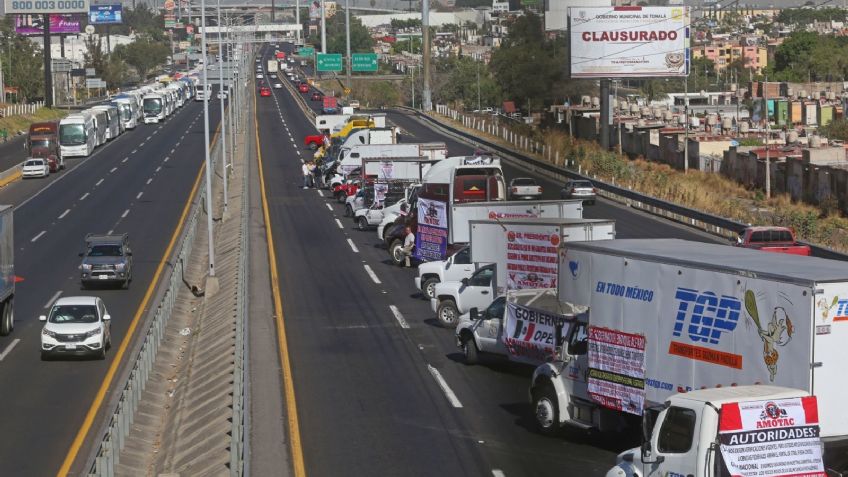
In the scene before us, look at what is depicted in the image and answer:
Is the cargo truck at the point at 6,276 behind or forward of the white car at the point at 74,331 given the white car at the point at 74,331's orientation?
behind

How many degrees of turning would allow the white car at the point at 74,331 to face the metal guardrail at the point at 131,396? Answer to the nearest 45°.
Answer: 0° — it already faces it

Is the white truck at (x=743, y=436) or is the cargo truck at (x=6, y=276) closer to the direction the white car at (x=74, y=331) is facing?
the white truck

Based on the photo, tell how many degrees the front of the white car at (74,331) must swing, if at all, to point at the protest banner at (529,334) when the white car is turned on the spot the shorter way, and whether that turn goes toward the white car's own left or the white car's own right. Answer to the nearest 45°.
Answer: approximately 45° to the white car's own left

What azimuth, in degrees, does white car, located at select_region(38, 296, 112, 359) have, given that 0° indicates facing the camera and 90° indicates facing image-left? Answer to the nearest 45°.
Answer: approximately 0°

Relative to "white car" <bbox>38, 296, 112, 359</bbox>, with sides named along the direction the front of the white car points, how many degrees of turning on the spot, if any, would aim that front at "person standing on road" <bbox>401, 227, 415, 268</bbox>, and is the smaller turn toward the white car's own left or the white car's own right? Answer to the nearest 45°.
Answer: approximately 135° to the white car's own left

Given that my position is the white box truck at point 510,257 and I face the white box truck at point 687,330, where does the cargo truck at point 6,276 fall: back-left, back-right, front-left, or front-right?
back-right

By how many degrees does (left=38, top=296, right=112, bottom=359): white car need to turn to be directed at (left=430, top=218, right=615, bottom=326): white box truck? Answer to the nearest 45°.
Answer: approximately 90° to its left
